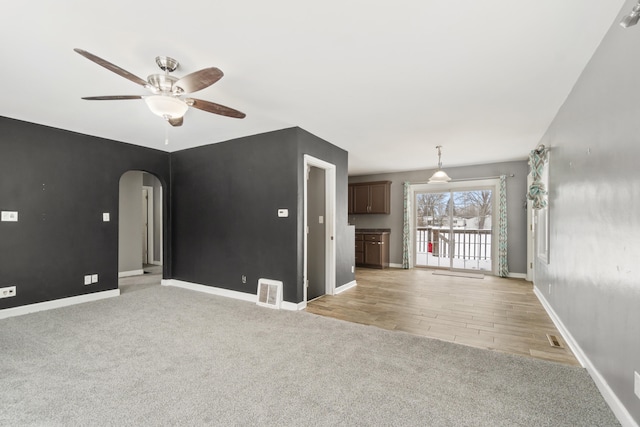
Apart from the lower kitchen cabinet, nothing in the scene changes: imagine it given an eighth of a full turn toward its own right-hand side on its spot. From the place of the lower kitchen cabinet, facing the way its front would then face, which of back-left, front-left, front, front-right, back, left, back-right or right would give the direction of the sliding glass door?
back-left

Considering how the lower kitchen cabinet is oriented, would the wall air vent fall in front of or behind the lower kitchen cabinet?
in front

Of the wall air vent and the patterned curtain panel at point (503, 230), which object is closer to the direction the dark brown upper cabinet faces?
the wall air vent

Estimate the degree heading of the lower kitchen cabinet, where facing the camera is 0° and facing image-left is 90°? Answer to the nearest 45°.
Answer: approximately 0°

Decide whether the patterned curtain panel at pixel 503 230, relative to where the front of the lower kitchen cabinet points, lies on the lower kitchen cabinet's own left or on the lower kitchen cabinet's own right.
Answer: on the lower kitchen cabinet's own left

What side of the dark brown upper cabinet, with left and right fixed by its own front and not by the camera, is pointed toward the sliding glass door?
left

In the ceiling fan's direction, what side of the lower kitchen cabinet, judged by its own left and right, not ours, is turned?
front

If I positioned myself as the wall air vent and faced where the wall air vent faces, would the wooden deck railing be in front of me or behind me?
behind

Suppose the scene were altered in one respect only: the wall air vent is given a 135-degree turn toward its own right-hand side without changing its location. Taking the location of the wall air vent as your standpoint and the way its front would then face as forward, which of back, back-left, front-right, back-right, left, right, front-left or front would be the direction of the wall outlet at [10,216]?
left

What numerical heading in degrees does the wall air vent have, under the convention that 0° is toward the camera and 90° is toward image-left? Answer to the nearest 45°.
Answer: approximately 45°

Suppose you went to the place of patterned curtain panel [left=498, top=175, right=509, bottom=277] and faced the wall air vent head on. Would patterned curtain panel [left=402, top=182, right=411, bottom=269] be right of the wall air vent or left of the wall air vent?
right

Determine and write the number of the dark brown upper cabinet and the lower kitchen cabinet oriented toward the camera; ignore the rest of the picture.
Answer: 2

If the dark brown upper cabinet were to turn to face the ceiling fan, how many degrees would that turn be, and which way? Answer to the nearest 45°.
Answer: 0° — it already faces it

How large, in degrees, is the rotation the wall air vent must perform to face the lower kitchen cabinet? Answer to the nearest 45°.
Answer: approximately 180°
